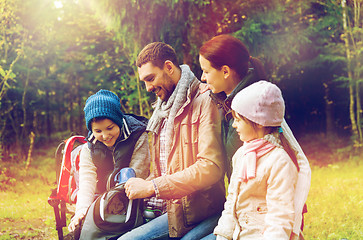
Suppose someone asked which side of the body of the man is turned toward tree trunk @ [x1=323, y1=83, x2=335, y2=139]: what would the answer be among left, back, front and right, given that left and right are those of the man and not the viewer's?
back

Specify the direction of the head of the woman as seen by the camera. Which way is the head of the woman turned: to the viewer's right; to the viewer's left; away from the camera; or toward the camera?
to the viewer's left

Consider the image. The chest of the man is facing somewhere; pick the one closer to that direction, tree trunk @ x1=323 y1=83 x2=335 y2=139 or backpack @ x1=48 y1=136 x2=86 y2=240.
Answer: the backpack

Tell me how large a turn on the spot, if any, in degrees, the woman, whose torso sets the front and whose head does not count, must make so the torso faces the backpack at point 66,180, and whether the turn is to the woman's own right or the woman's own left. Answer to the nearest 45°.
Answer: approximately 45° to the woman's own right

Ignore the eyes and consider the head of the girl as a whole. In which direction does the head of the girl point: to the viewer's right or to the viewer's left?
to the viewer's left

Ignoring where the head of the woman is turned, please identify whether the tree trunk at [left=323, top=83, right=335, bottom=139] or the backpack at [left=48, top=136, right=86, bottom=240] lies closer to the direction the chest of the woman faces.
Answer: the backpack

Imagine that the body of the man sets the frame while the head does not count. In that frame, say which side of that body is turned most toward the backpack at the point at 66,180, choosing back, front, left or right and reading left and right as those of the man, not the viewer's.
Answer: right

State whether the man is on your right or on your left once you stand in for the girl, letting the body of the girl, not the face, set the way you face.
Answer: on your right

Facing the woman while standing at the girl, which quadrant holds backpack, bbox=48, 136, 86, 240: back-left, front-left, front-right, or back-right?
front-left

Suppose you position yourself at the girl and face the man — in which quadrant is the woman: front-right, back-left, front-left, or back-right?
front-right

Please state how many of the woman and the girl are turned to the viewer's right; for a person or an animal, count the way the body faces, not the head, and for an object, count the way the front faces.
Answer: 0

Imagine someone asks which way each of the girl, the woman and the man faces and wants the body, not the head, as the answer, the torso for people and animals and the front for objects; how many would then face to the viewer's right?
0

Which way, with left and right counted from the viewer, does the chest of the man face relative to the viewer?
facing the viewer and to the left of the viewer

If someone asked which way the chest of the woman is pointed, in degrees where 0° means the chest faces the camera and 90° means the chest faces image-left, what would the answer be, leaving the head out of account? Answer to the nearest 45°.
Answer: approximately 90°

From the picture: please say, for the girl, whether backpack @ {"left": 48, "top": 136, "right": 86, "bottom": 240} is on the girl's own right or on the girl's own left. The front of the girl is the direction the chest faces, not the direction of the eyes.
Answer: on the girl's own right
